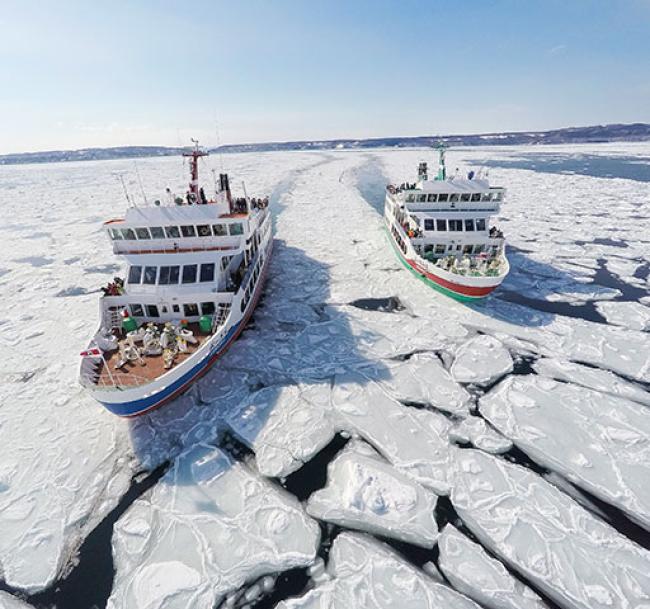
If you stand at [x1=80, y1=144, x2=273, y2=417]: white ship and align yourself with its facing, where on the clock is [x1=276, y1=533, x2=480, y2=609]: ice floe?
The ice floe is roughly at 10 o'clock from the white ship.

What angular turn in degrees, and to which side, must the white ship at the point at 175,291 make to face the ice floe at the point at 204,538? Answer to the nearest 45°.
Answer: approximately 45° to its left

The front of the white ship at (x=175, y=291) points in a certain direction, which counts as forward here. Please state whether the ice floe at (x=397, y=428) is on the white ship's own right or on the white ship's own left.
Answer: on the white ship's own left

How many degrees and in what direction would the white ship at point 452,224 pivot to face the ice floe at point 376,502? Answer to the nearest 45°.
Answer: approximately 45° to its right

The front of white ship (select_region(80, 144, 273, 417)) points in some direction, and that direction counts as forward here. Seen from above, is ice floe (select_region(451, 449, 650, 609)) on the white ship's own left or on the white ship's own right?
on the white ship's own left

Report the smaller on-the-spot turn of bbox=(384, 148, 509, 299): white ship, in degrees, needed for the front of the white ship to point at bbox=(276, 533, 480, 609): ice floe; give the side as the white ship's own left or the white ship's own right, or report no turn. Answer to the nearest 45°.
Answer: approximately 45° to the white ship's own right

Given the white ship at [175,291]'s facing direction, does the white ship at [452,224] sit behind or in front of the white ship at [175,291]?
behind

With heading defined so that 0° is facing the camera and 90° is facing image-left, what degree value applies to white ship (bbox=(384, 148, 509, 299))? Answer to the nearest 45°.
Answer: approximately 315°

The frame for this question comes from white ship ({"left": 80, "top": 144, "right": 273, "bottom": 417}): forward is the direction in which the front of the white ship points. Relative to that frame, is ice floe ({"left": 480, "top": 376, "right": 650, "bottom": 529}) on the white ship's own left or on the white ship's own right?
on the white ship's own left

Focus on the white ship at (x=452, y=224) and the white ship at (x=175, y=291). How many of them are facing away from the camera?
0

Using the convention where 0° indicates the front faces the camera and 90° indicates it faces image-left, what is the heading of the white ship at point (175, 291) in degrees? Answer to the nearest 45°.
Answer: approximately 45°
